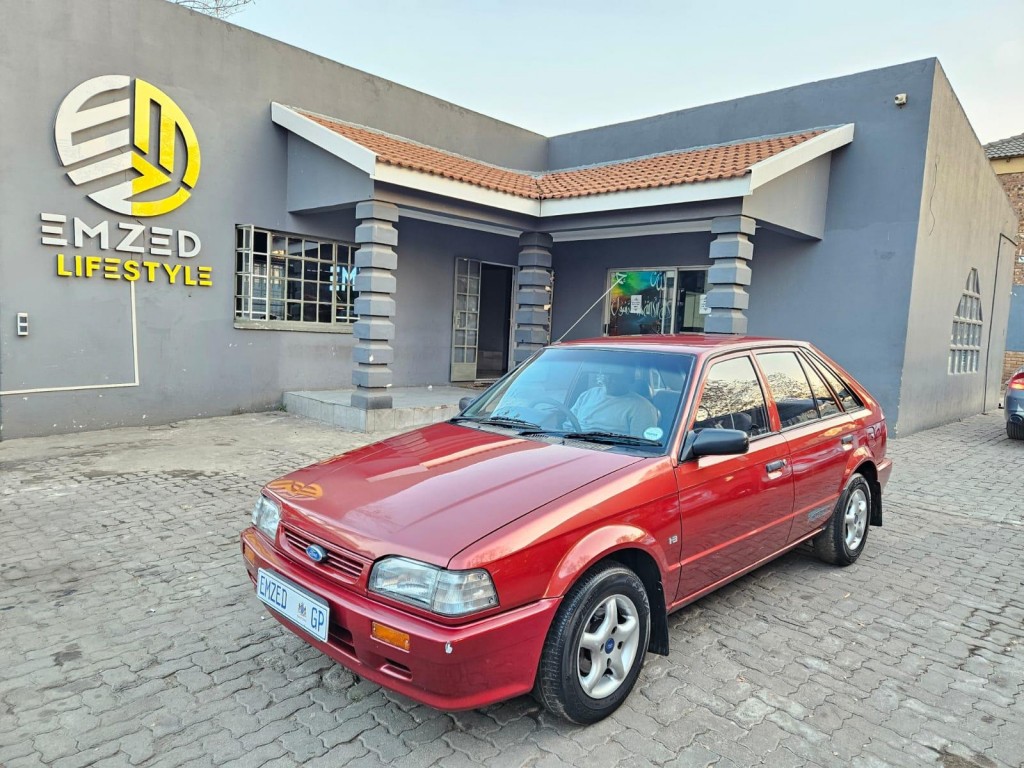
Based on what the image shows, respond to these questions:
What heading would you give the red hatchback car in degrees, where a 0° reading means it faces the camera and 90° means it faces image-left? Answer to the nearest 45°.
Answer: approximately 45°
